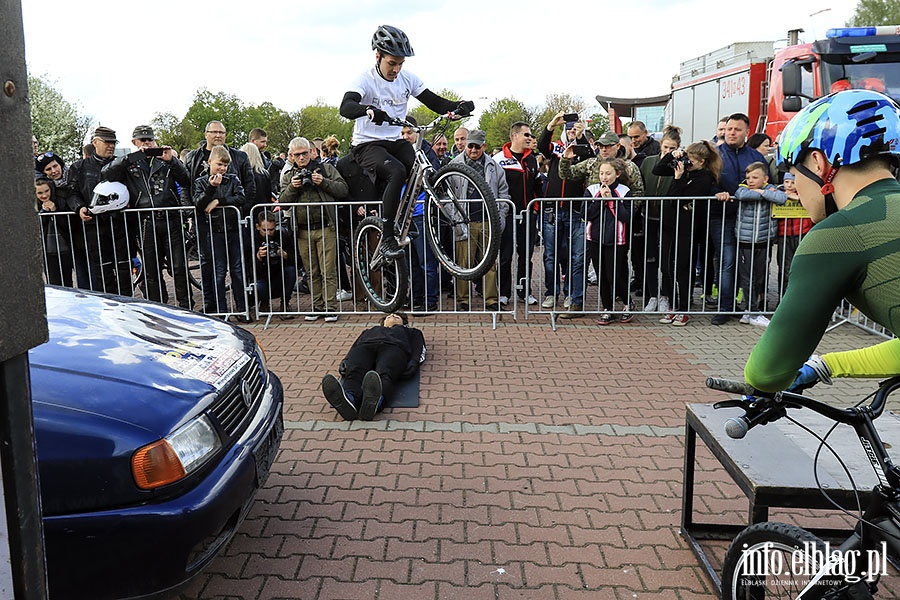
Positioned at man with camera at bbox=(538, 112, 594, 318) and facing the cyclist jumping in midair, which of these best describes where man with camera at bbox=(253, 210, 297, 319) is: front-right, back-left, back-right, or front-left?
front-right

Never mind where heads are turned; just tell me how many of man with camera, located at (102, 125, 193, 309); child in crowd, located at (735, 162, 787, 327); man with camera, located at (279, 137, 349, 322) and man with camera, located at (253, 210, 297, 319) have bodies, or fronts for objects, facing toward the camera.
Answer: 4

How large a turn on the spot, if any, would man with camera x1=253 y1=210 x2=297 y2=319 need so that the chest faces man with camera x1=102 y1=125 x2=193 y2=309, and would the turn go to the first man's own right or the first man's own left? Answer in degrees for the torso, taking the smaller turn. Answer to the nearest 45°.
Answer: approximately 90° to the first man's own right

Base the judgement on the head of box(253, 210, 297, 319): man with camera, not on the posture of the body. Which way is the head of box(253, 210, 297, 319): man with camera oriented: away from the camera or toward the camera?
toward the camera

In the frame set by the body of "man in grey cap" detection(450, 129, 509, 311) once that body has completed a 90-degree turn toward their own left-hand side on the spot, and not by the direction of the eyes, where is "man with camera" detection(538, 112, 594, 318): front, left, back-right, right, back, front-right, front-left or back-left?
front

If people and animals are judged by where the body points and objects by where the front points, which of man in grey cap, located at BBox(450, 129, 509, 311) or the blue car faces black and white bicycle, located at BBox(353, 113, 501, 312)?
the man in grey cap

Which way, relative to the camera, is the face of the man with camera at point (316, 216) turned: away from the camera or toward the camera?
toward the camera

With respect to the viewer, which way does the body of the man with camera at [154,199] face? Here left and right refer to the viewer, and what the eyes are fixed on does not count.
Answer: facing the viewer

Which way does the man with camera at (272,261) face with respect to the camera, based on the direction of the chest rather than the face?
toward the camera

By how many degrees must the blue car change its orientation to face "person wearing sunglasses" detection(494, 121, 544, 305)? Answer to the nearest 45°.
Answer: approximately 90° to its left

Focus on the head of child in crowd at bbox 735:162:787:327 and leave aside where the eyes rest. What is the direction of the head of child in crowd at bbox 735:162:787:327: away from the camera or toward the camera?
toward the camera

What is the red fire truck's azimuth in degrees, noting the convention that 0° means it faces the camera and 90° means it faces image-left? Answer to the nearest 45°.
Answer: approximately 315°

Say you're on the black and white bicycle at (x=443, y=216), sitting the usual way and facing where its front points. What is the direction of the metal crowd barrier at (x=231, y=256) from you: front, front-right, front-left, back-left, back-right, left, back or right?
back

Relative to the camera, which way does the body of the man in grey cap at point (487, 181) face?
toward the camera

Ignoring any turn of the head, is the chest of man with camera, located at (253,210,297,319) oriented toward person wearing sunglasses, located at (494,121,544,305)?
no

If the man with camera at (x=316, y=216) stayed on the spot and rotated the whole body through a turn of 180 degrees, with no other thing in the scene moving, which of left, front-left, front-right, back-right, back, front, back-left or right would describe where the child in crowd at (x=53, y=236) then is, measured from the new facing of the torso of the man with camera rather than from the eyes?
left

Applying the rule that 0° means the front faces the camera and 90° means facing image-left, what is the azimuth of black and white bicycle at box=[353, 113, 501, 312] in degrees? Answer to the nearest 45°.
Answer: approximately 315°
